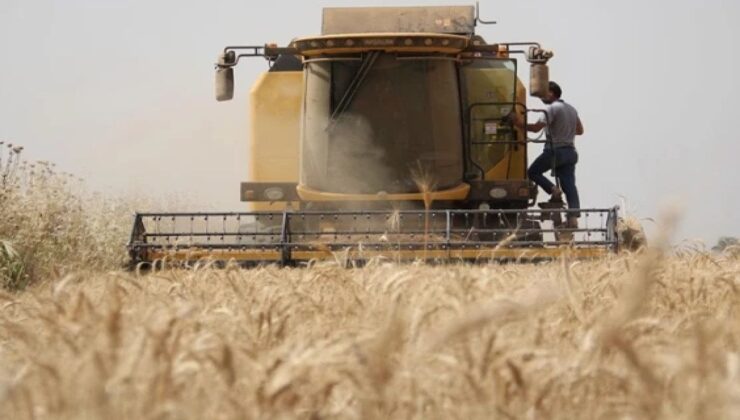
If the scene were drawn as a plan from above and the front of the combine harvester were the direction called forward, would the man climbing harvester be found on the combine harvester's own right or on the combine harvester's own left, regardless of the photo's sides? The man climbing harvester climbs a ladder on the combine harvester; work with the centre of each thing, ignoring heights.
on the combine harvester's own left

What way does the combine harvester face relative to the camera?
toward the camera
